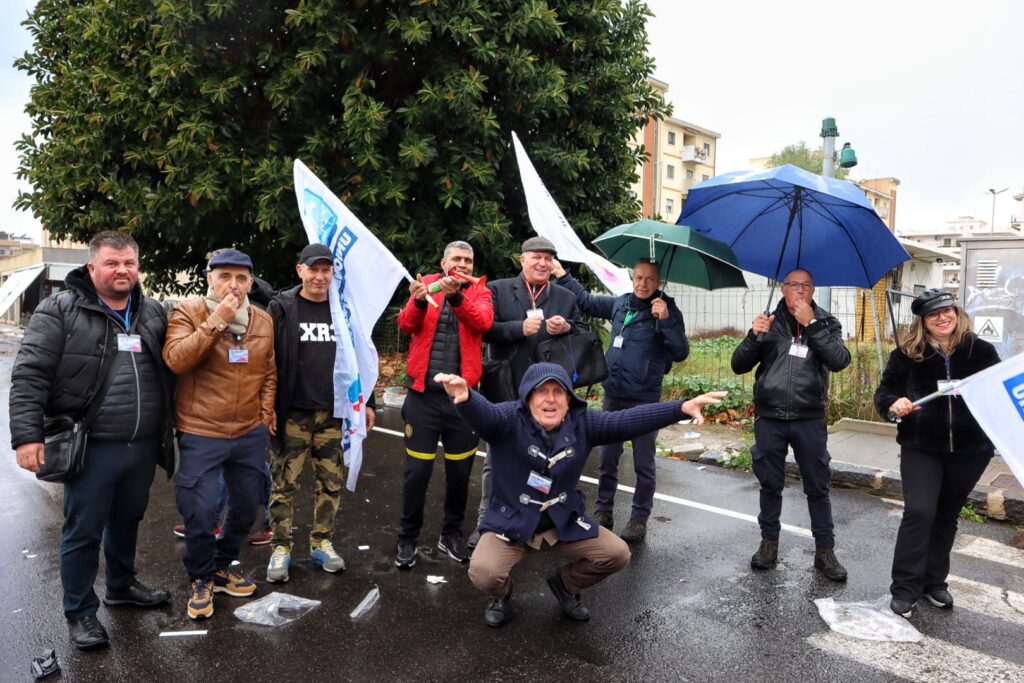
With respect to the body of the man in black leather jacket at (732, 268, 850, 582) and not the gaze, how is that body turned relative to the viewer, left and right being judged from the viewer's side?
facing the viewer

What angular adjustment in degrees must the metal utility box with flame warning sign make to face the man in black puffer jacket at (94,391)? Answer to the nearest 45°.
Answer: approximately 45° to its right

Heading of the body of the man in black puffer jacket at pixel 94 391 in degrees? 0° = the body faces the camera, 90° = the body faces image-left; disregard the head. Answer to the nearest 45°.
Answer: approximately 315°

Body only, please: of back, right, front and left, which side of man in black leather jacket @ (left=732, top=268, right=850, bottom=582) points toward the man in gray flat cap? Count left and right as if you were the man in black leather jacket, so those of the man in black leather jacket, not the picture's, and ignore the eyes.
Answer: right

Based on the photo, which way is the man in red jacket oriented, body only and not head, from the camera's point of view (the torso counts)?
toward the camera

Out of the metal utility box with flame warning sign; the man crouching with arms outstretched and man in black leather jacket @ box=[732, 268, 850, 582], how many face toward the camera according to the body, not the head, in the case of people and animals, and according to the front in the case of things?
3

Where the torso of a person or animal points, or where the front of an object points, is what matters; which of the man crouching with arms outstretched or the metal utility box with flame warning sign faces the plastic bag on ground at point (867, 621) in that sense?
the metal utility box with flame warning sign

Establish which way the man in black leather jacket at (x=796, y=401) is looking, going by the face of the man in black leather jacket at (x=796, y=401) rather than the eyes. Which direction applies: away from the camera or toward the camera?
toward the camera

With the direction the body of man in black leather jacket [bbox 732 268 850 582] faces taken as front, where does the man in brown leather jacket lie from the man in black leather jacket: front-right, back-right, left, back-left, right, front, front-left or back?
front-right

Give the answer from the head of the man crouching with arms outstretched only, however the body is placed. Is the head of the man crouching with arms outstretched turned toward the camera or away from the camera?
toward the camera

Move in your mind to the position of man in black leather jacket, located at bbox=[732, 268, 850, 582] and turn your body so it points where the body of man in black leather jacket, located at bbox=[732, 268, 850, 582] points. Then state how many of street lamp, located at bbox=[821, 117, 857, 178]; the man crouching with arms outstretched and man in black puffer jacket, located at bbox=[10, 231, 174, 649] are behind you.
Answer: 1

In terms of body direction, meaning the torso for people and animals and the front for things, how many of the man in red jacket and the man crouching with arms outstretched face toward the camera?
2

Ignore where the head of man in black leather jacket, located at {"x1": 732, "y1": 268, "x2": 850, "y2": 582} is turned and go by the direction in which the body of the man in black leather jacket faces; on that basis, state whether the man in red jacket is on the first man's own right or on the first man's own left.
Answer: on the first man's own right
